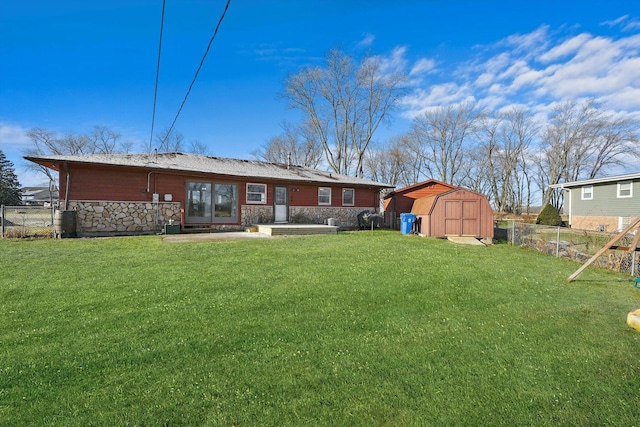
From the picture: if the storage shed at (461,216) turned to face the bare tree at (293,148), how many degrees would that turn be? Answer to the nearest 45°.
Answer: approximately 135° to its right

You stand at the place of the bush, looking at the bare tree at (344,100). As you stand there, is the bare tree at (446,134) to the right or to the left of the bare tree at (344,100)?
right

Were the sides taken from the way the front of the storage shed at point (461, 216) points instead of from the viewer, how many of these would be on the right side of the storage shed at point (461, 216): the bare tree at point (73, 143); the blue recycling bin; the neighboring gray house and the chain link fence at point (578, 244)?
2

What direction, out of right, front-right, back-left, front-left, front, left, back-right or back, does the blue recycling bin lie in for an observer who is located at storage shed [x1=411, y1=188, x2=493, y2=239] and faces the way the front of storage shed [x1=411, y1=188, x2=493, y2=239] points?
right

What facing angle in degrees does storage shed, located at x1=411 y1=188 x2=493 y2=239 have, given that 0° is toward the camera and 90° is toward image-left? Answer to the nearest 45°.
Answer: approximately 0°

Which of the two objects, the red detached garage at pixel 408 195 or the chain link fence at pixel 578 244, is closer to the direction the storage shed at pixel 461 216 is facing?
the chain link fence

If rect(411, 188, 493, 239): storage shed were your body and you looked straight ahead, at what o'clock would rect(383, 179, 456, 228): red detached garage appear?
rect(383, 179, 456, 228): red detached garage is roughly at 5 o'clock from rect(411, 188, 493, 239): storage shed.

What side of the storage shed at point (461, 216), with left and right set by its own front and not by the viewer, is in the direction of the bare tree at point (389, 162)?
back

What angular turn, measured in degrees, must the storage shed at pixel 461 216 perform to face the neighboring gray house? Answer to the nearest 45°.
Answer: approximately 135° to its left

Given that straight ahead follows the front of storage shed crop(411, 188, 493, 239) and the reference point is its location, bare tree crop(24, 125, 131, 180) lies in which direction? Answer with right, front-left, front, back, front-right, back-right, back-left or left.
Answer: right

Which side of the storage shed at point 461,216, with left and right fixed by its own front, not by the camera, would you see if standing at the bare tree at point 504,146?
back
